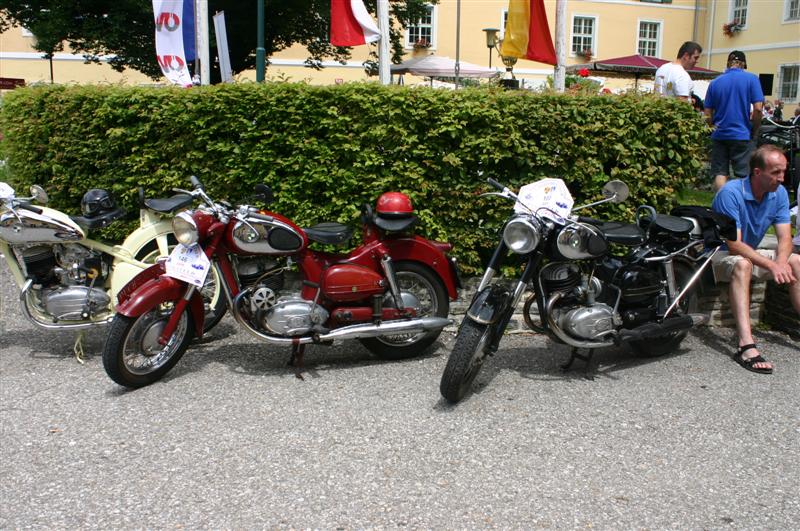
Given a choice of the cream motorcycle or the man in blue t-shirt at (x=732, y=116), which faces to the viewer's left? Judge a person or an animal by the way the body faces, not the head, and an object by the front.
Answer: the cream motorcycle

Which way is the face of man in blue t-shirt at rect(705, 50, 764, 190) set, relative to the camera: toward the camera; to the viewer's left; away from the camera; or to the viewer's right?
away from the camera

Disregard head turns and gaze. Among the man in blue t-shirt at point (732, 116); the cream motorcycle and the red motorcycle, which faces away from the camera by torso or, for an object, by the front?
the man in blue t-shirt

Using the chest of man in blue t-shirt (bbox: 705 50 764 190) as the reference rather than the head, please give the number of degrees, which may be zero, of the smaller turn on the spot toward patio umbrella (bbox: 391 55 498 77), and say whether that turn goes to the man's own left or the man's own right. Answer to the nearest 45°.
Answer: approximately 45° to the man's own left

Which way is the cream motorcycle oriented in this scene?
to the viewer's left

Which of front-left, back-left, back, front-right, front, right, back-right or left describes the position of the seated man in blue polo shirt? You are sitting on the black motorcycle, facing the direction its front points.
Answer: back

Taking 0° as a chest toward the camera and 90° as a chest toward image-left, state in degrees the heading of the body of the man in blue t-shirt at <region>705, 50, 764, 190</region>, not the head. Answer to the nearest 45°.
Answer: approximately 180°

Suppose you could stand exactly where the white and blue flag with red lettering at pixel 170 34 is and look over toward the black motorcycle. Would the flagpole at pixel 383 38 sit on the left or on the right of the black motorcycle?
left

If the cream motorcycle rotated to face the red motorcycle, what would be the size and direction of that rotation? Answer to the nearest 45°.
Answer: approximately 135° to its left
